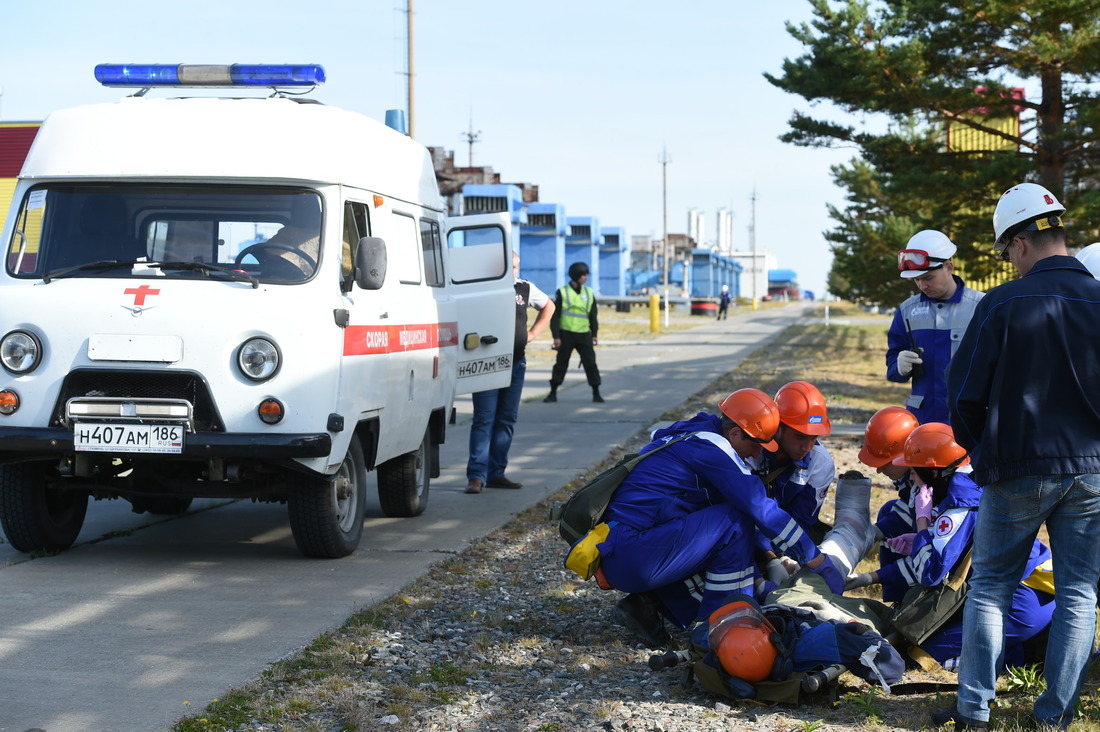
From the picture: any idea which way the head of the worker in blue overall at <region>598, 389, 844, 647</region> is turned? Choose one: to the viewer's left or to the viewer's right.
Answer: to the viewer's right

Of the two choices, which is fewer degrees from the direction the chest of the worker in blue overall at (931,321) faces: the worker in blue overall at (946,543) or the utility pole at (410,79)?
the worker in blue overall

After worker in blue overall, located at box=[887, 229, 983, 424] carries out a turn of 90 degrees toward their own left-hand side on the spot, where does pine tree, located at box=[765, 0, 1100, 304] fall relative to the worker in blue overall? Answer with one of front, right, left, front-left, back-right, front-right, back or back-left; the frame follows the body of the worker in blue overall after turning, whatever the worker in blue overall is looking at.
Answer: back-left

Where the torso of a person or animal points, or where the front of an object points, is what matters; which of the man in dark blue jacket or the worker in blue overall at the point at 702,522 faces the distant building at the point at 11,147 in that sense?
the man in dark blue jacket

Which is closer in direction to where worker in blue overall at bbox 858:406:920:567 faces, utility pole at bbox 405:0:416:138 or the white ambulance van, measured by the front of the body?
the white ambulance van

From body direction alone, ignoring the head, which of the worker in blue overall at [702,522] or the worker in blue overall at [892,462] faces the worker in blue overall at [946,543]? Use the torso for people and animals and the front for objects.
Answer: the worker in blue overall at [702,522]

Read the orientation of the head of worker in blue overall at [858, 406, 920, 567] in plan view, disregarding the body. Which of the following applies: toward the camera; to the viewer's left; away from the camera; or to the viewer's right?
to the viewer's left

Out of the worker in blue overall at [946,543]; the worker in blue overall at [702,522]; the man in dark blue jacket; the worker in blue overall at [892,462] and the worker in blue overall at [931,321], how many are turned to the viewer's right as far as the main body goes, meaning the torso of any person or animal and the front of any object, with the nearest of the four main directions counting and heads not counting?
1

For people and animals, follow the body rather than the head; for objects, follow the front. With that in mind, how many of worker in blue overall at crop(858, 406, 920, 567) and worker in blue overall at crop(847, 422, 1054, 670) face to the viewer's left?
2

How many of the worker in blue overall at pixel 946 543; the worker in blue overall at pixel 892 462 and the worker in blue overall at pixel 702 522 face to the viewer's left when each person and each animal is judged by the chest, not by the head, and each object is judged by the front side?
2

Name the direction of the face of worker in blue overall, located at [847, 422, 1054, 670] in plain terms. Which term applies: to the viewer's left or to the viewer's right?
to the viewer's left

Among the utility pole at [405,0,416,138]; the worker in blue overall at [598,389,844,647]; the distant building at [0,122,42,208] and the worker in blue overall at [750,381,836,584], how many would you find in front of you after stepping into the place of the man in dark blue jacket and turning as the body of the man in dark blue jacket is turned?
4

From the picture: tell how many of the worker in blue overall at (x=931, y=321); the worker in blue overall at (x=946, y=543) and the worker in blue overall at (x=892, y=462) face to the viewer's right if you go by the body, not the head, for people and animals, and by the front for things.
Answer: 0

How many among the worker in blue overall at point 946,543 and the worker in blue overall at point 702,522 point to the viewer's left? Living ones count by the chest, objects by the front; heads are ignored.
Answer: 1

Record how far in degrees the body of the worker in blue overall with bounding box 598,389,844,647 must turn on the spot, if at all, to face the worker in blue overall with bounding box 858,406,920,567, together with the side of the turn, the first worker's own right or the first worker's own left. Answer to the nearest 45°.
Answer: approximately 45° to the first worker's own left

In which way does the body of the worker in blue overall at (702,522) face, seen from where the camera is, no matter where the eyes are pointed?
to the viewer's right

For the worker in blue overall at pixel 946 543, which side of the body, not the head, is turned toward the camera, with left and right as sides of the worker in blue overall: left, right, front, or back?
left

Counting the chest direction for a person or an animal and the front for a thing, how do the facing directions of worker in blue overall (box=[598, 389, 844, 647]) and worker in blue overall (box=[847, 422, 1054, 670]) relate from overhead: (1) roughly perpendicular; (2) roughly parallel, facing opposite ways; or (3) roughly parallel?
roughly parallel, facing opposite ways

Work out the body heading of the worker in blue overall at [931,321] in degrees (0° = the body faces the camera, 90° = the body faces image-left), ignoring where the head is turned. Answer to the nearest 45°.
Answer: approximately 45°

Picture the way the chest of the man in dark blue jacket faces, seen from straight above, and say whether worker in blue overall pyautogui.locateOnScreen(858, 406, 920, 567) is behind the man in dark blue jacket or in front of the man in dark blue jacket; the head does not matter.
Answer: in front

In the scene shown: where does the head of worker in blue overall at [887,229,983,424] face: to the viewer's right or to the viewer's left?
to the viewer's left

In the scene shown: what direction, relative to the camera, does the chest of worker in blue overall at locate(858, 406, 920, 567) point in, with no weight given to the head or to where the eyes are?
to the viewer's left

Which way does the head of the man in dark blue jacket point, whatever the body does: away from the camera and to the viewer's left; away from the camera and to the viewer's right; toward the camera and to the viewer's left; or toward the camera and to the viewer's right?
away from the camera and to the viewer's left
